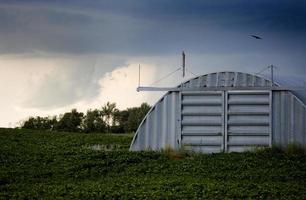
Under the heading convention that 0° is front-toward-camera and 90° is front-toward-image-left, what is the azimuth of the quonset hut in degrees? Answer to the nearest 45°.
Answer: approximately 0°
